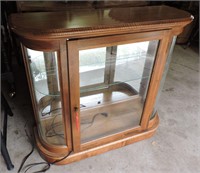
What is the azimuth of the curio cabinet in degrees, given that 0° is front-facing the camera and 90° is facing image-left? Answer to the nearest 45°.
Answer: approximately 315°
